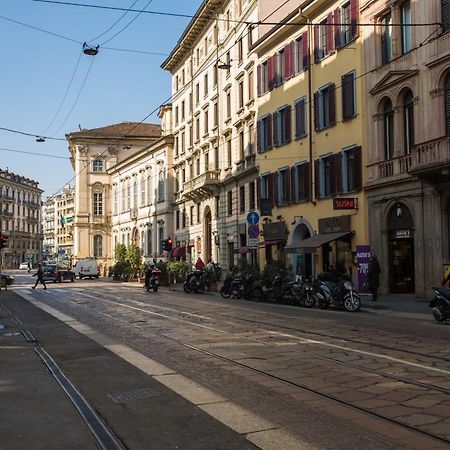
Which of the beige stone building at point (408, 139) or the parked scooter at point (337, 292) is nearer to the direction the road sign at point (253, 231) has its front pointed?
the parked scooter

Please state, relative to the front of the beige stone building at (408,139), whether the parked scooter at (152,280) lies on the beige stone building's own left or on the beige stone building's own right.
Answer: on the beige stone building's own right

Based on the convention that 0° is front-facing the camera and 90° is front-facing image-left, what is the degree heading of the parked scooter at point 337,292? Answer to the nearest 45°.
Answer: approximately 315°

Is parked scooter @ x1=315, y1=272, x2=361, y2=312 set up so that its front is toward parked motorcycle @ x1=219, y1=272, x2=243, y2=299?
no

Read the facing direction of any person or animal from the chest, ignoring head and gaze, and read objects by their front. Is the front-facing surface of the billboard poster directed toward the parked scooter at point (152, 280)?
no

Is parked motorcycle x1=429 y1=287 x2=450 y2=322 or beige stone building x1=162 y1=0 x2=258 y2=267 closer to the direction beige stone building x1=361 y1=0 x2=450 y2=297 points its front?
the parked motorcycle

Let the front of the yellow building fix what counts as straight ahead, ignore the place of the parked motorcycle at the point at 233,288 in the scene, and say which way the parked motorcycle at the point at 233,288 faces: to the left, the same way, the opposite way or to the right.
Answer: the same way

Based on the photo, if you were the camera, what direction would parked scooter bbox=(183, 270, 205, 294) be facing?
facing the viewer and to the left of the viewer

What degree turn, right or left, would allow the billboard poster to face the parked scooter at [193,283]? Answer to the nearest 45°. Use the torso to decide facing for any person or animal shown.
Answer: approximately 135° to its right

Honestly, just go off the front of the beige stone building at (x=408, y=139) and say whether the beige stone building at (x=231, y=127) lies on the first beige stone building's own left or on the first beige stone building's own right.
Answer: on the first beige stone building's own right

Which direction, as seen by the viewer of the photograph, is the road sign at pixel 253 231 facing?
facing the viewer

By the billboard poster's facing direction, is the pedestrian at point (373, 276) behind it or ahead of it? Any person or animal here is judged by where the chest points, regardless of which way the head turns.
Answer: ahead

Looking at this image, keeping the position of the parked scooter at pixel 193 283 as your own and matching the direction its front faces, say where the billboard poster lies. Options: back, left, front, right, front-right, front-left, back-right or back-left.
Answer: left

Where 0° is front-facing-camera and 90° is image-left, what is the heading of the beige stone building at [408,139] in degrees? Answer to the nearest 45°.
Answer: approximately 45°

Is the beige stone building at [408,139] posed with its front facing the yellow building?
no
